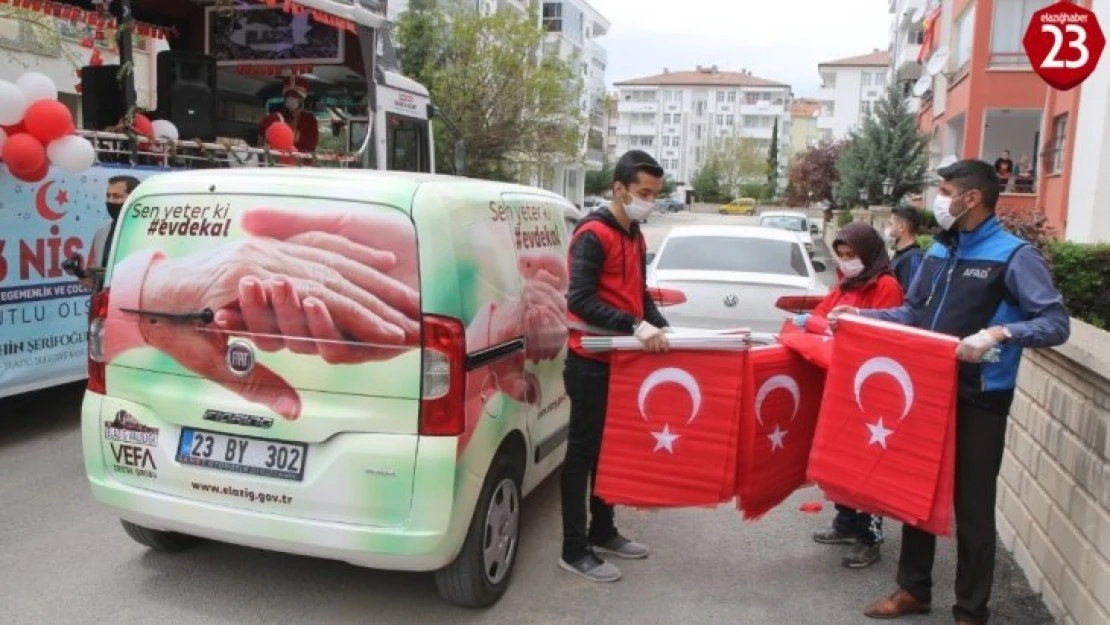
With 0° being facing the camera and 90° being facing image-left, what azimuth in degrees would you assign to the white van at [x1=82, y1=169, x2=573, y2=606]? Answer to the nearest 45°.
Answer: approximately 225°

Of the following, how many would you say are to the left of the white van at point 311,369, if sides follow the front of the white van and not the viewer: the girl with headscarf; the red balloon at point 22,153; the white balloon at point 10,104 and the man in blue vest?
2

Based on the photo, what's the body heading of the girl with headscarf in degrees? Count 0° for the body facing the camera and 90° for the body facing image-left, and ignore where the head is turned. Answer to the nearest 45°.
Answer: approximately 45°

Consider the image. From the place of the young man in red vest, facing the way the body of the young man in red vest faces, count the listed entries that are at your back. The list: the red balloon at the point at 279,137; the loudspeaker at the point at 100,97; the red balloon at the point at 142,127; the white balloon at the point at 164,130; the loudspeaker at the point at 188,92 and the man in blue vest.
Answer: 5

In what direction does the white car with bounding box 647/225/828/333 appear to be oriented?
away from the camera

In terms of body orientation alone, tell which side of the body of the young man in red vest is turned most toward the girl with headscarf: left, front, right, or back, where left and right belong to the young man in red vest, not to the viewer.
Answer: left

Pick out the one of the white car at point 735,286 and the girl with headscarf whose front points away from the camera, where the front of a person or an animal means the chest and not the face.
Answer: the white car

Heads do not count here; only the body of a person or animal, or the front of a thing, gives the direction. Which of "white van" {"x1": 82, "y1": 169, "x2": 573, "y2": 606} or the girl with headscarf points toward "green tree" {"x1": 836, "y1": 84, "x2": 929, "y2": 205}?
the white van

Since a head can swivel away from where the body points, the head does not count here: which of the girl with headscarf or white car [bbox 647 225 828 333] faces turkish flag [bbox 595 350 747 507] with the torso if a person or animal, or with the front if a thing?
the girl with headscarf

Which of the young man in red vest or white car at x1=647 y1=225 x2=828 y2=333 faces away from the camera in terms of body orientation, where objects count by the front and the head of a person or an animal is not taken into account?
the white car

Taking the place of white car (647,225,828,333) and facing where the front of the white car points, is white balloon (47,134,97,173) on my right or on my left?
on my left
